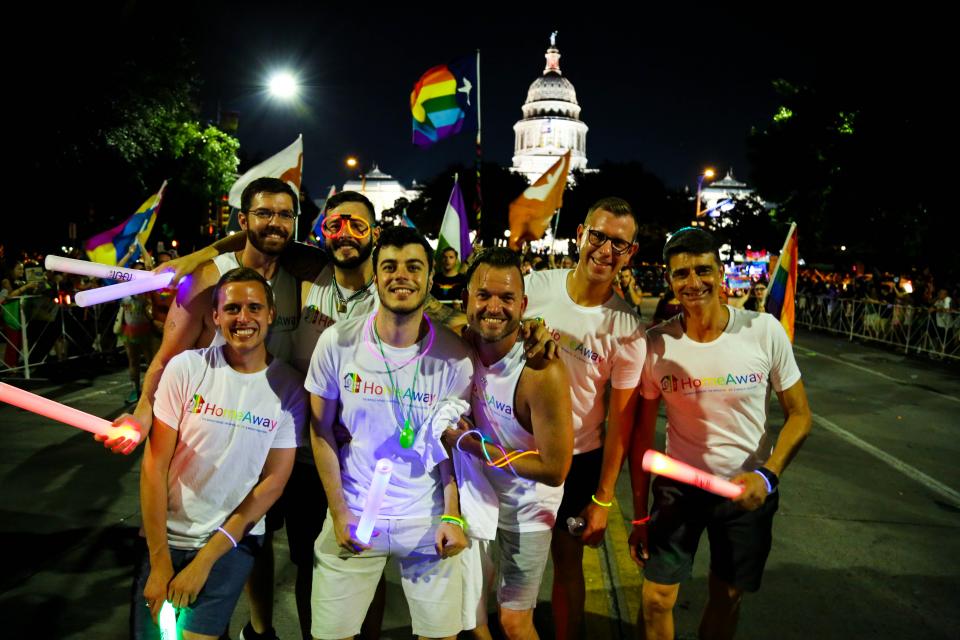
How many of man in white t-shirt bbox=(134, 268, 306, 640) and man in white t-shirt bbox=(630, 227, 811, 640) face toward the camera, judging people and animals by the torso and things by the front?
2

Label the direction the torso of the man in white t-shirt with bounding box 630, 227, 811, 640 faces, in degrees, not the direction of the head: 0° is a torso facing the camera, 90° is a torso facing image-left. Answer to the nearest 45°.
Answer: approximately 0°

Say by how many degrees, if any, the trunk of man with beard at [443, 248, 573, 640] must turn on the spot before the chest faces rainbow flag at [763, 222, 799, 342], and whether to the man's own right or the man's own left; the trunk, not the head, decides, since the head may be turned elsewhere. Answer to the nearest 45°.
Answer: approximately 180°

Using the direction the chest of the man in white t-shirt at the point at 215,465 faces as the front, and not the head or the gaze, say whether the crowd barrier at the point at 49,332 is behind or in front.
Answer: behind

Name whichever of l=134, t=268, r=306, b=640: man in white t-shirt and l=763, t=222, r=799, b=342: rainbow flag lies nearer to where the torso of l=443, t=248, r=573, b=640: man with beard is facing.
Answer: the man in white t-shirt

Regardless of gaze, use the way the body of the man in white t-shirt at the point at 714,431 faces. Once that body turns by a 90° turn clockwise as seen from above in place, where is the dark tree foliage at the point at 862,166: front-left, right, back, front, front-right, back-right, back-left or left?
right

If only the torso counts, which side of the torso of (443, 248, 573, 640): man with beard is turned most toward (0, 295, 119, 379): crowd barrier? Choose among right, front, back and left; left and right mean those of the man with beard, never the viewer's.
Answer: right

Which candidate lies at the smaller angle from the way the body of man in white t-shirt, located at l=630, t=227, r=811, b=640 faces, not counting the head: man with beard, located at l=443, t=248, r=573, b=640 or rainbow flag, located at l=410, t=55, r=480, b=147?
the man with beard

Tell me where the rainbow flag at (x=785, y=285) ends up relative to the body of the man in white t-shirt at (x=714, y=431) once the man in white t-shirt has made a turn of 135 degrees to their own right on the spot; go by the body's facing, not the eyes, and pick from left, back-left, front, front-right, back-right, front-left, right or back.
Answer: front-right

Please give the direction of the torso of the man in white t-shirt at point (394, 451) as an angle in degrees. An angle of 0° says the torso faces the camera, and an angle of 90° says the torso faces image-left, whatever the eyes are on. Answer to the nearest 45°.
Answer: approximately 0°
